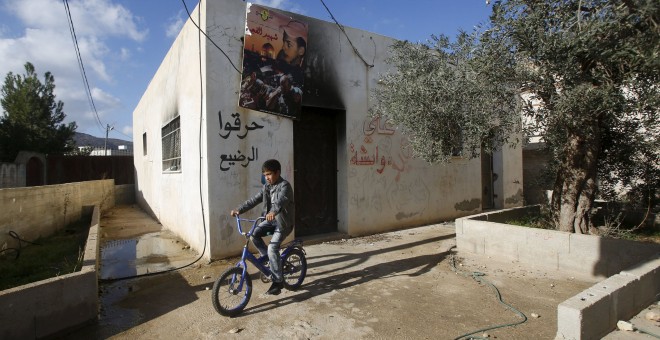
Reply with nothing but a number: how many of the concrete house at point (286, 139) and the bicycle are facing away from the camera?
0

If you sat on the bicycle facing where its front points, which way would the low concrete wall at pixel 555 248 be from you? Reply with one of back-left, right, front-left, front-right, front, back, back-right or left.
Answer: back-left

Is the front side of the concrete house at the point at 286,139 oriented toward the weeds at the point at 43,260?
no

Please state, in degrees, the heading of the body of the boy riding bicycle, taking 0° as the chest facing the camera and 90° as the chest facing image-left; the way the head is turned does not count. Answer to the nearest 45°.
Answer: approximately 45°

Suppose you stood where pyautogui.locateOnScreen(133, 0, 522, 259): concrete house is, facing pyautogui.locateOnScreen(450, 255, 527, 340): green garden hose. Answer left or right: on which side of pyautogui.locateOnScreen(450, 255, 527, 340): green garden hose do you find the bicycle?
right

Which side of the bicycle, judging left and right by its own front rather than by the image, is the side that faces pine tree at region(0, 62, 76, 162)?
right

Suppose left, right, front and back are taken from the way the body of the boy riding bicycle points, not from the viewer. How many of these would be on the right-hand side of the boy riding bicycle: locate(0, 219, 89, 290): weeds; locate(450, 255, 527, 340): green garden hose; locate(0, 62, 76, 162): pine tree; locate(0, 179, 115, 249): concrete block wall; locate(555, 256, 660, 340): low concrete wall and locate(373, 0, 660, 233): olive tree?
3

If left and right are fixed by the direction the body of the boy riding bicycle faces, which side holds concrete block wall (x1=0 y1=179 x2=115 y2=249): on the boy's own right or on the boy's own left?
on the boy's own right

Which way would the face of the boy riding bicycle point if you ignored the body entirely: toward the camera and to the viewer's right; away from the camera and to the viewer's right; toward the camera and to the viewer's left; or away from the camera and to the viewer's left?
toward the camera and to the viewer's left

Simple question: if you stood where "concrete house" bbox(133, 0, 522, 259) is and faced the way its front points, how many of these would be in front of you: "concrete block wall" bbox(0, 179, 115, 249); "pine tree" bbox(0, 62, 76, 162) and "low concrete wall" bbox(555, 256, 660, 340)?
1

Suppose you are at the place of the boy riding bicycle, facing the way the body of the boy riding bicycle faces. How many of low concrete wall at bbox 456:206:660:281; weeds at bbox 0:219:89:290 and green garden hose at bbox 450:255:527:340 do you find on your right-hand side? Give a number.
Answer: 1

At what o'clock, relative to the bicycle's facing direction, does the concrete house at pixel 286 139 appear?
The concrete house is roughly at 5 o'clock from the bicycle.

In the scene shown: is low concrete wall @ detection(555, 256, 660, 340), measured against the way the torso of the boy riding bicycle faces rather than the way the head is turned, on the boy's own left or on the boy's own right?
on the boy's own left

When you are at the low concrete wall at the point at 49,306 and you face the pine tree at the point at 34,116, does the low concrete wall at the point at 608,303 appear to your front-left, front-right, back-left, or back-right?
back-right

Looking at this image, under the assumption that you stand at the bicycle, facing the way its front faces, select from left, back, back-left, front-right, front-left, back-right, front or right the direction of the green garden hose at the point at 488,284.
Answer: back-left

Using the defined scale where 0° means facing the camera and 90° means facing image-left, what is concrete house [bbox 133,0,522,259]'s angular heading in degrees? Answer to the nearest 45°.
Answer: approximately 315°

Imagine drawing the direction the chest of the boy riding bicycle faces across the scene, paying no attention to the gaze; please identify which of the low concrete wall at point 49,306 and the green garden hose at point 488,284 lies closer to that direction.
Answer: the low concrete wall

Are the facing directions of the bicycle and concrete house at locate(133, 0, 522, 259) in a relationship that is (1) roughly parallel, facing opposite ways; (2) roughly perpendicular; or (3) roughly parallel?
roughly perpendicular

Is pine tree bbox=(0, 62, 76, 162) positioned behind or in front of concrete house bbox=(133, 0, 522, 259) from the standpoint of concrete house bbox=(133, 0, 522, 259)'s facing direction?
behind

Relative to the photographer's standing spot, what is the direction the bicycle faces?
facing the viewer and to the left of the viewer
